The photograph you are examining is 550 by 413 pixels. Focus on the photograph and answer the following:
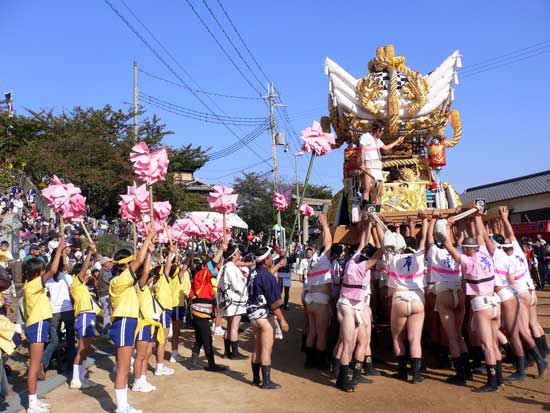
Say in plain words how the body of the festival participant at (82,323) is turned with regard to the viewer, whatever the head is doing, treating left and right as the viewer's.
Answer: facing to the right of the viewer

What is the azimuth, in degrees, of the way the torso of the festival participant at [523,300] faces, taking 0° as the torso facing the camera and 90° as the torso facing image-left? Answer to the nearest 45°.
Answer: approximately 135°

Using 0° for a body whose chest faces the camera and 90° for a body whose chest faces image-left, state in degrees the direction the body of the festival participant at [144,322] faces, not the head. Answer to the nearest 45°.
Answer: approximately 270°

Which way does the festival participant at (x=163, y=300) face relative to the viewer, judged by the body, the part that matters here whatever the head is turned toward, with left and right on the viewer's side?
facing to the right of the viewer

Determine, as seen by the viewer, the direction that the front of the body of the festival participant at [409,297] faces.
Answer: away from the camera
